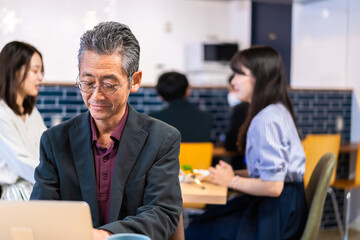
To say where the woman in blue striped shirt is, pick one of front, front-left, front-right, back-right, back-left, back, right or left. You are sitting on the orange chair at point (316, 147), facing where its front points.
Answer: back

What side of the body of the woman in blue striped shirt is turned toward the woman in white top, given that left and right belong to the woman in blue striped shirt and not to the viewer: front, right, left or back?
front

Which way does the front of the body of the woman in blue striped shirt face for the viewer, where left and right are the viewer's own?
facing to the left of the viewer

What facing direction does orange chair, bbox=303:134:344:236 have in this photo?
away from the camera

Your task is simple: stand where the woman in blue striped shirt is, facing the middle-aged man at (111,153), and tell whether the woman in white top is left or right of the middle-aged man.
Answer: right

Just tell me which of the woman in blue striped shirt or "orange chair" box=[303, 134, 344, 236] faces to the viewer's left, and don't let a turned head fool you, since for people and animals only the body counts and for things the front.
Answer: the woman in blue striped shirt

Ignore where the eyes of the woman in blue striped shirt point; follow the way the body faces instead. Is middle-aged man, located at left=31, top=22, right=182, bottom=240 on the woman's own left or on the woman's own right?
on the woman's own left

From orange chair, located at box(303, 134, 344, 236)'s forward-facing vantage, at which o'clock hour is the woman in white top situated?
The woman in white top is roughly at 7 o'clock from the orange chair.

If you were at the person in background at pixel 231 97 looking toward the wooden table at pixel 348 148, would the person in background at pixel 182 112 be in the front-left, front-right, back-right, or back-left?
back-right

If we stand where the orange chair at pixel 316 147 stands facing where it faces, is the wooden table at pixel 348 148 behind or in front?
in front

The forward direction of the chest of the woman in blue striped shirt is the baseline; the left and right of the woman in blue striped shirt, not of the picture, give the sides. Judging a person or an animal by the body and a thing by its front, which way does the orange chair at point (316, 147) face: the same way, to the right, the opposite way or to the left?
to the right
